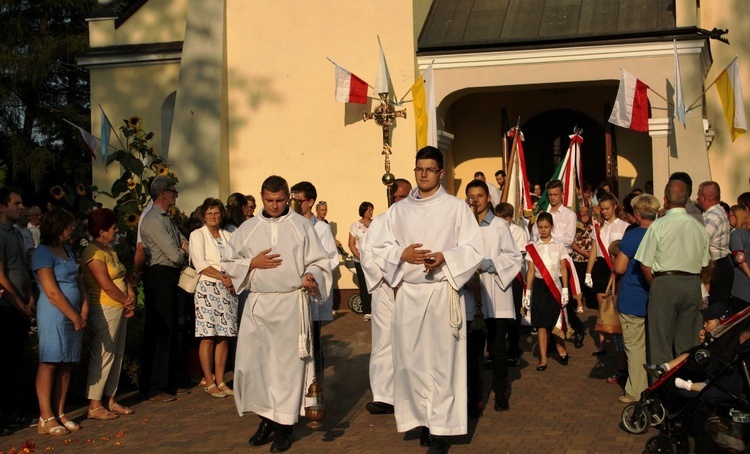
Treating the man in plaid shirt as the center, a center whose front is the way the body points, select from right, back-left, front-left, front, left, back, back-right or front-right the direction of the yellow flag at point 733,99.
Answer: front-right

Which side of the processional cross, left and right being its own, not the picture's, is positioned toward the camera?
front

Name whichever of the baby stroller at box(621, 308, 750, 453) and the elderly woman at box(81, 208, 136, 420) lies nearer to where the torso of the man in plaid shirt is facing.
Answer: the elderly woman

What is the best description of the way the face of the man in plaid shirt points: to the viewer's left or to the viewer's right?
to the viewer's left

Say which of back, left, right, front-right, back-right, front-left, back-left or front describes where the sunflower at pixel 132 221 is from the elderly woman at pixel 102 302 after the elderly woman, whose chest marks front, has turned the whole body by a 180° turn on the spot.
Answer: right

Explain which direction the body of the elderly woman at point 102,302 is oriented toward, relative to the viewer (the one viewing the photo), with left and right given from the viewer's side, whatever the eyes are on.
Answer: facing to the right of the viewer

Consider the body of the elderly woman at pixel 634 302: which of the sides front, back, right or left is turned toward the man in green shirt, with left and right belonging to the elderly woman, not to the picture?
back

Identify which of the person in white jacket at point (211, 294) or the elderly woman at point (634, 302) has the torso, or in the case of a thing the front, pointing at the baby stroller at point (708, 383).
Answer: the person in white jacket

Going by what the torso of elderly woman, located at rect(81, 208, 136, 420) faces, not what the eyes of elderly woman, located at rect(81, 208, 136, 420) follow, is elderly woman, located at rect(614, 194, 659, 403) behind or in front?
in front

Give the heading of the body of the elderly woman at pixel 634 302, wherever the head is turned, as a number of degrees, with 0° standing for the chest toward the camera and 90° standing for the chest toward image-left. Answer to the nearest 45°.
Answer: approximately 135°

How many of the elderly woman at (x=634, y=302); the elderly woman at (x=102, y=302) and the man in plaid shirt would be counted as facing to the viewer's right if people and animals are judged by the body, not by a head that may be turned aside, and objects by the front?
1

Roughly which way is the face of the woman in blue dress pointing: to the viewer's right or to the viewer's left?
to the viewer's right
